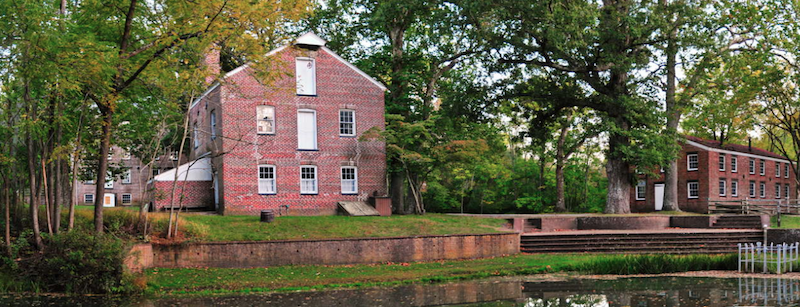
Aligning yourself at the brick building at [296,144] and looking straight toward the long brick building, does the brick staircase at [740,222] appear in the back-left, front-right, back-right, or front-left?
front-right

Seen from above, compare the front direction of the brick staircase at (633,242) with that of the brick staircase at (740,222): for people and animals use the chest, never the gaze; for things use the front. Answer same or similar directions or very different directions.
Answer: same or similar directions

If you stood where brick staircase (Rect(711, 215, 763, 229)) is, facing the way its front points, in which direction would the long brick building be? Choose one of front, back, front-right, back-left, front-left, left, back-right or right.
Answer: back

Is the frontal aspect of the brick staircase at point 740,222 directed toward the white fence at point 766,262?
yes

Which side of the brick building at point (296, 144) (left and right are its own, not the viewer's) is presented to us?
front

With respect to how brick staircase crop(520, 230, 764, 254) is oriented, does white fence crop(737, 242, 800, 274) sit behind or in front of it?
in front

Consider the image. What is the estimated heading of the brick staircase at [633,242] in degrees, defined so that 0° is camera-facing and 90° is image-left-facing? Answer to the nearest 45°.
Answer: approximately 0°

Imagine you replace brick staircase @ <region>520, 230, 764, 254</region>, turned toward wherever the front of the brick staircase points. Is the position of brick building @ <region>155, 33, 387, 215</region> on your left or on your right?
on your right

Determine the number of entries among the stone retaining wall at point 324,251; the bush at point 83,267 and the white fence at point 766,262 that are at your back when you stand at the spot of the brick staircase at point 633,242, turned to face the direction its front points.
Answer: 0

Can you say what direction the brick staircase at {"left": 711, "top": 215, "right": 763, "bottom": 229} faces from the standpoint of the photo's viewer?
facing the viewer

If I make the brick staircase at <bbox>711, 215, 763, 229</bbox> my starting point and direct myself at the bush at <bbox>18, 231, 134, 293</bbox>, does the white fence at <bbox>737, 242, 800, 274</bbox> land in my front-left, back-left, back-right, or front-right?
front-left

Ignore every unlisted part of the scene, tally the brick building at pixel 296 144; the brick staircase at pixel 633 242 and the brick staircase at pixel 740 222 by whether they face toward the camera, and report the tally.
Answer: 3
